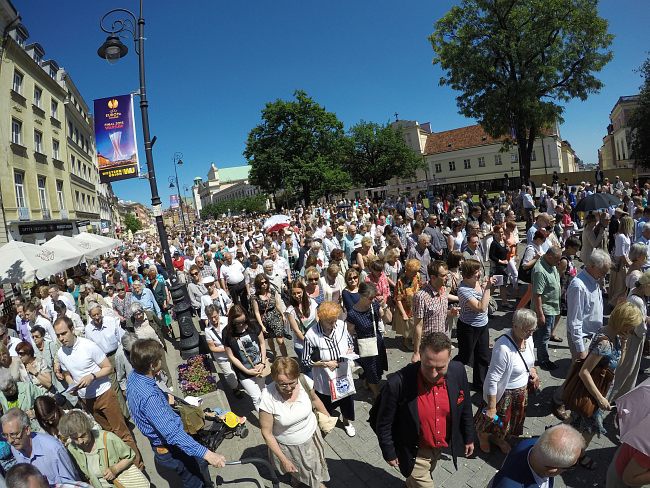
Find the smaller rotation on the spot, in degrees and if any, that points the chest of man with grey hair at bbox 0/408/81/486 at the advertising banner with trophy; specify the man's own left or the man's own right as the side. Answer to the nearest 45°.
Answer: approximately 135° to the man's own right

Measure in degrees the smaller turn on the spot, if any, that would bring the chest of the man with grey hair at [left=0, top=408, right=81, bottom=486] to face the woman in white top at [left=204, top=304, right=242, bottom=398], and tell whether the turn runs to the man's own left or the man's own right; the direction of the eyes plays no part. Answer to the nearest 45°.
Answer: approximately 180°

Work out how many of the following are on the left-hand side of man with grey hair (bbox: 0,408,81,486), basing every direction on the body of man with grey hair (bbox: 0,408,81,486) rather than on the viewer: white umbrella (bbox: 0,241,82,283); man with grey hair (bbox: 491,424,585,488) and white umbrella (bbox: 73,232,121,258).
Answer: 1

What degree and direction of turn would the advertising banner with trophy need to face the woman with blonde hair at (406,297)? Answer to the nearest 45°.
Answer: approximately 45° to its left

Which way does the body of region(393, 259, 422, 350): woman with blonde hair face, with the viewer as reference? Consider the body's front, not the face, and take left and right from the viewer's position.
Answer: facing the viewer and to the right of the viewer
